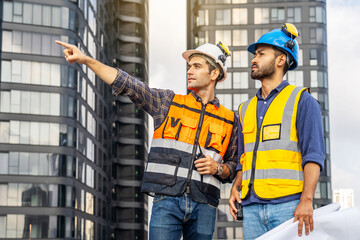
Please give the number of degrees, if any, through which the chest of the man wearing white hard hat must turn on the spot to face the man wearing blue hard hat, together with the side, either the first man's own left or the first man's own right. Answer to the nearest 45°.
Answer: approximately 45° to the first man's own left

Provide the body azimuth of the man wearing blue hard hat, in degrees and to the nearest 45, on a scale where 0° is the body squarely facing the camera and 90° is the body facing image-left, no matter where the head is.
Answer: approximately 45°

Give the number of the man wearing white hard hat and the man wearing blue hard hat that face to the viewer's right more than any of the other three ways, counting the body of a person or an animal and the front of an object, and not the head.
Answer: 0

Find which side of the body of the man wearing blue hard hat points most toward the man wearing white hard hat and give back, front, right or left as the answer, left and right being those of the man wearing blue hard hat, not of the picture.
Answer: right

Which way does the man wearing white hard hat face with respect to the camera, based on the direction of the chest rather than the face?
toward the camera

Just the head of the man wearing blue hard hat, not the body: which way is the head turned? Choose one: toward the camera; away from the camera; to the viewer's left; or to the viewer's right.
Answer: to the viewer's left
